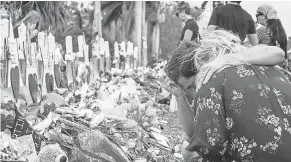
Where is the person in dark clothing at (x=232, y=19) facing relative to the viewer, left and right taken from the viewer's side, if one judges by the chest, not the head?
facing away from the viewer

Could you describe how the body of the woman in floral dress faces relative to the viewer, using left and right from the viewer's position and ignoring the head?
facing away from the viewer and to the left of the viewer

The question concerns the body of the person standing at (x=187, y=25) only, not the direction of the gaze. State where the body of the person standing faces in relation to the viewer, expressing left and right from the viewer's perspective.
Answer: facing to the left of the viewer

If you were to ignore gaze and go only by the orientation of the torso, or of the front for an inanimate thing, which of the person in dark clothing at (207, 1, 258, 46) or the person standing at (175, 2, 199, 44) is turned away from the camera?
the person in dark clothing

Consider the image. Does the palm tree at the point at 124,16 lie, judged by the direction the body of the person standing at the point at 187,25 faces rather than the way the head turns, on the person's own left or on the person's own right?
on the person's own right

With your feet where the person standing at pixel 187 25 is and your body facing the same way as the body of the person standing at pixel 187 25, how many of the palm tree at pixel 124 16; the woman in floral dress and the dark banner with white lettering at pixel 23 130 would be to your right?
1

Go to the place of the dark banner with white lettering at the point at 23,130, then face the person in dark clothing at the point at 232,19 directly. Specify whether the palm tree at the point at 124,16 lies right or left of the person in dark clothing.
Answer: left

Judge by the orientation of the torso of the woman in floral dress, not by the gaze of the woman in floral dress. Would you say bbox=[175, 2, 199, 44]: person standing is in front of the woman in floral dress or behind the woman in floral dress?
in front

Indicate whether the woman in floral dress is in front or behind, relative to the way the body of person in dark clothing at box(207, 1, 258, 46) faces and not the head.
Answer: behind
